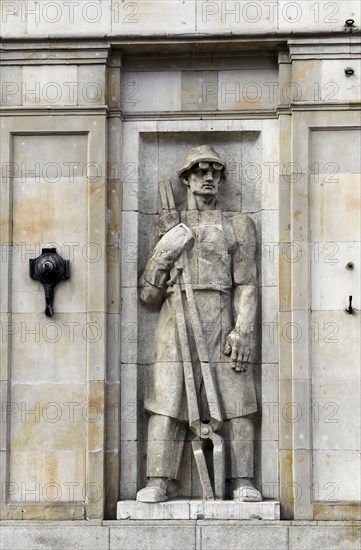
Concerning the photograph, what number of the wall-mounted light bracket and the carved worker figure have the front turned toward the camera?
2

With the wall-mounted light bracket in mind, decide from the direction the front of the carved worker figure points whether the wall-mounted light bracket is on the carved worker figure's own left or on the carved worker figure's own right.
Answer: on the carved worker figure's own right

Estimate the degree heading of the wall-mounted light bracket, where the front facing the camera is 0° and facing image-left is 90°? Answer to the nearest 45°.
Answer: approximately 0°

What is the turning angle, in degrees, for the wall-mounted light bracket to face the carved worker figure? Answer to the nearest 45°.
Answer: approximately 90° to its left
